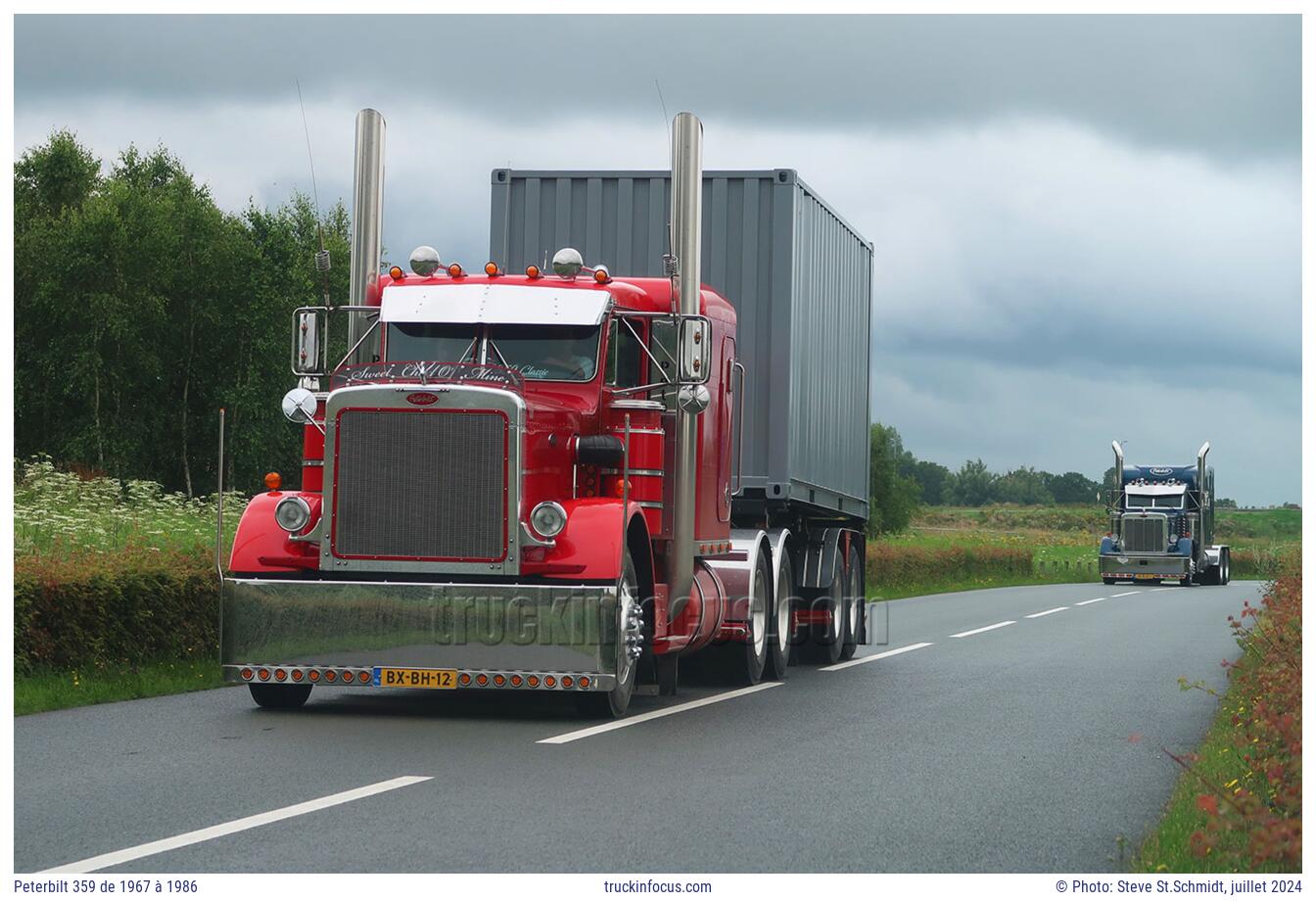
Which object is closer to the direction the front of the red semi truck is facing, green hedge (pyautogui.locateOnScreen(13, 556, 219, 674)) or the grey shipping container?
the green hedge

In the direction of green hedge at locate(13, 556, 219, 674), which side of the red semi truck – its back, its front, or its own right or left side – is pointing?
right

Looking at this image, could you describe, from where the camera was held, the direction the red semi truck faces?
facing the viewer and to the left of the viewer
